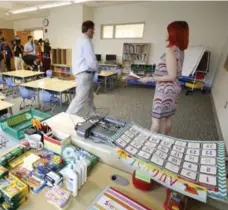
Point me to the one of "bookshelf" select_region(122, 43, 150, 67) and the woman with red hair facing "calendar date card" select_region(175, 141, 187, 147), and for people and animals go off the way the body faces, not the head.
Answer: the bookshelf

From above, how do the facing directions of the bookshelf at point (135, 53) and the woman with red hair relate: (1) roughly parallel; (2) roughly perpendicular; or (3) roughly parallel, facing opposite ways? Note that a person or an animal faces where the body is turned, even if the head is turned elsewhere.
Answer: roughly perpendicular

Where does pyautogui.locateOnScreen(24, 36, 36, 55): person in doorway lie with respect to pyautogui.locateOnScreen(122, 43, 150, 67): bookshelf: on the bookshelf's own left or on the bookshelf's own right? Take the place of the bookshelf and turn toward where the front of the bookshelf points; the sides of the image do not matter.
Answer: on the bookshelf's own right

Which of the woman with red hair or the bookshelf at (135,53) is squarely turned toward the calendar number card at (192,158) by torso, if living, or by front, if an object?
the bookshelf

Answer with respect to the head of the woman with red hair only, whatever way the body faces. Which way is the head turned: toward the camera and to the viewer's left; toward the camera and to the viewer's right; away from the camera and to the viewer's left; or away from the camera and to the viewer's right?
away from the camera and to the viewer's left

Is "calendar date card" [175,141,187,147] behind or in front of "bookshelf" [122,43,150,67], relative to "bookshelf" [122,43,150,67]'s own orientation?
in front

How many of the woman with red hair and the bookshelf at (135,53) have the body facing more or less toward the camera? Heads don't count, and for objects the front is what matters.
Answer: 1

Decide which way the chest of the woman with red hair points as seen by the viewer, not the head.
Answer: to the viewer's left

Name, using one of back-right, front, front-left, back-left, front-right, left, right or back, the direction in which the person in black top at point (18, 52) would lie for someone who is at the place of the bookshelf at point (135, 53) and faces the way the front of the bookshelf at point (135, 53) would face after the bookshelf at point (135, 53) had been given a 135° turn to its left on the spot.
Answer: back-left

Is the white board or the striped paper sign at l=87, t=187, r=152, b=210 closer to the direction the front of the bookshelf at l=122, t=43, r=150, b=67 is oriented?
the striped paper sign

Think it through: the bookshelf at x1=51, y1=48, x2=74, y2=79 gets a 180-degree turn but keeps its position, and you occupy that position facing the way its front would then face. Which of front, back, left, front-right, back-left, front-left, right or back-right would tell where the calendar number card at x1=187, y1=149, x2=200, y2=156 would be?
back-right

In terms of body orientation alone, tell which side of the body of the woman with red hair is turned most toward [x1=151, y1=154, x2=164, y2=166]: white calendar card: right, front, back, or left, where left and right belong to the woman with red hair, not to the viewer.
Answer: left

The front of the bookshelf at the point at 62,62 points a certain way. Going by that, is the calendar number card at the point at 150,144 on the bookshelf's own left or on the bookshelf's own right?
on the bookshelf's own left

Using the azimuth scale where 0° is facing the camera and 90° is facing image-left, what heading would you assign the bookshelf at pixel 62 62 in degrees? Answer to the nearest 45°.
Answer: approximately 45°

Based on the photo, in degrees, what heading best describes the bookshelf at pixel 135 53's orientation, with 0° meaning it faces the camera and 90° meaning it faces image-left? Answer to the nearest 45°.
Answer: approximately 0°

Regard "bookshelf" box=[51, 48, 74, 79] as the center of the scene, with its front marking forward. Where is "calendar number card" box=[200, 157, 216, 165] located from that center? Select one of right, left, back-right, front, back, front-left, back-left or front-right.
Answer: front-left
